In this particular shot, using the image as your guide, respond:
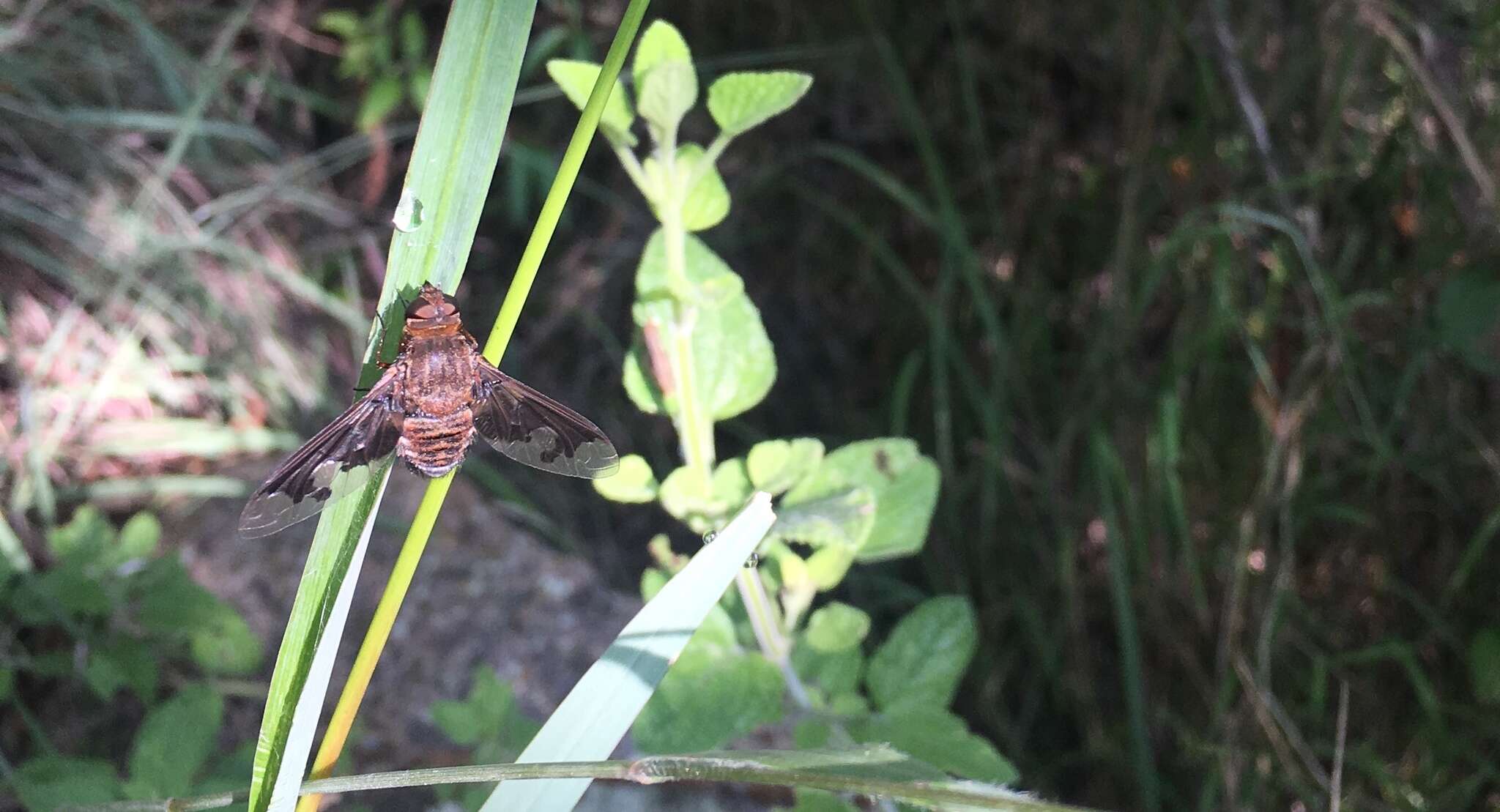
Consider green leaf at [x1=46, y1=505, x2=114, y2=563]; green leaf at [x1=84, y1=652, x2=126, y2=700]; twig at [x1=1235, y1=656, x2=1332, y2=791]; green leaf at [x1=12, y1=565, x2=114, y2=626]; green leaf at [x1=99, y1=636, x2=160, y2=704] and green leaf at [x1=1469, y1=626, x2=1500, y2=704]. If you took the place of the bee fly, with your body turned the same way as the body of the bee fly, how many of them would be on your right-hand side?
2

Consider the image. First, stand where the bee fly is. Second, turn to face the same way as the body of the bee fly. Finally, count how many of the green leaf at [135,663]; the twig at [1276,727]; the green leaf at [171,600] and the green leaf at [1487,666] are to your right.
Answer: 2

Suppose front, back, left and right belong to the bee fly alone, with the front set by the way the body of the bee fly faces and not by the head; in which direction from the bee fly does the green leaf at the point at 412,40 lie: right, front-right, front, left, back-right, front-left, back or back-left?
front

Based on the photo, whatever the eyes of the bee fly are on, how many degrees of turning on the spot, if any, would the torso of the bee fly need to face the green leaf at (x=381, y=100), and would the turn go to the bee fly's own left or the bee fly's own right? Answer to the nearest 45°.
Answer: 0° — it already faces it

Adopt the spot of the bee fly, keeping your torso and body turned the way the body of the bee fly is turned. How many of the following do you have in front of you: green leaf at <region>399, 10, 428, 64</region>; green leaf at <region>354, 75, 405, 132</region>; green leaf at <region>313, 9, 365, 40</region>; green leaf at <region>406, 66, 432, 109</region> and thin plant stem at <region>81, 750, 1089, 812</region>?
4

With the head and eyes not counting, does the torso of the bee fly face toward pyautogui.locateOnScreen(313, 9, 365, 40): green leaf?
yes

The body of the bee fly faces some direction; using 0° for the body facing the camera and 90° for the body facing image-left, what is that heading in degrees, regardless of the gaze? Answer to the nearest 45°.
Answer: approximately 180°

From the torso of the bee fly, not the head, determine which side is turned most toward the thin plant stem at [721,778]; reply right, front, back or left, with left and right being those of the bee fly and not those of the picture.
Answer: back

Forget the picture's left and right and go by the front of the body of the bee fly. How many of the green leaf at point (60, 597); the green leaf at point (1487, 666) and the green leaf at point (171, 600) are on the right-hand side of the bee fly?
1
